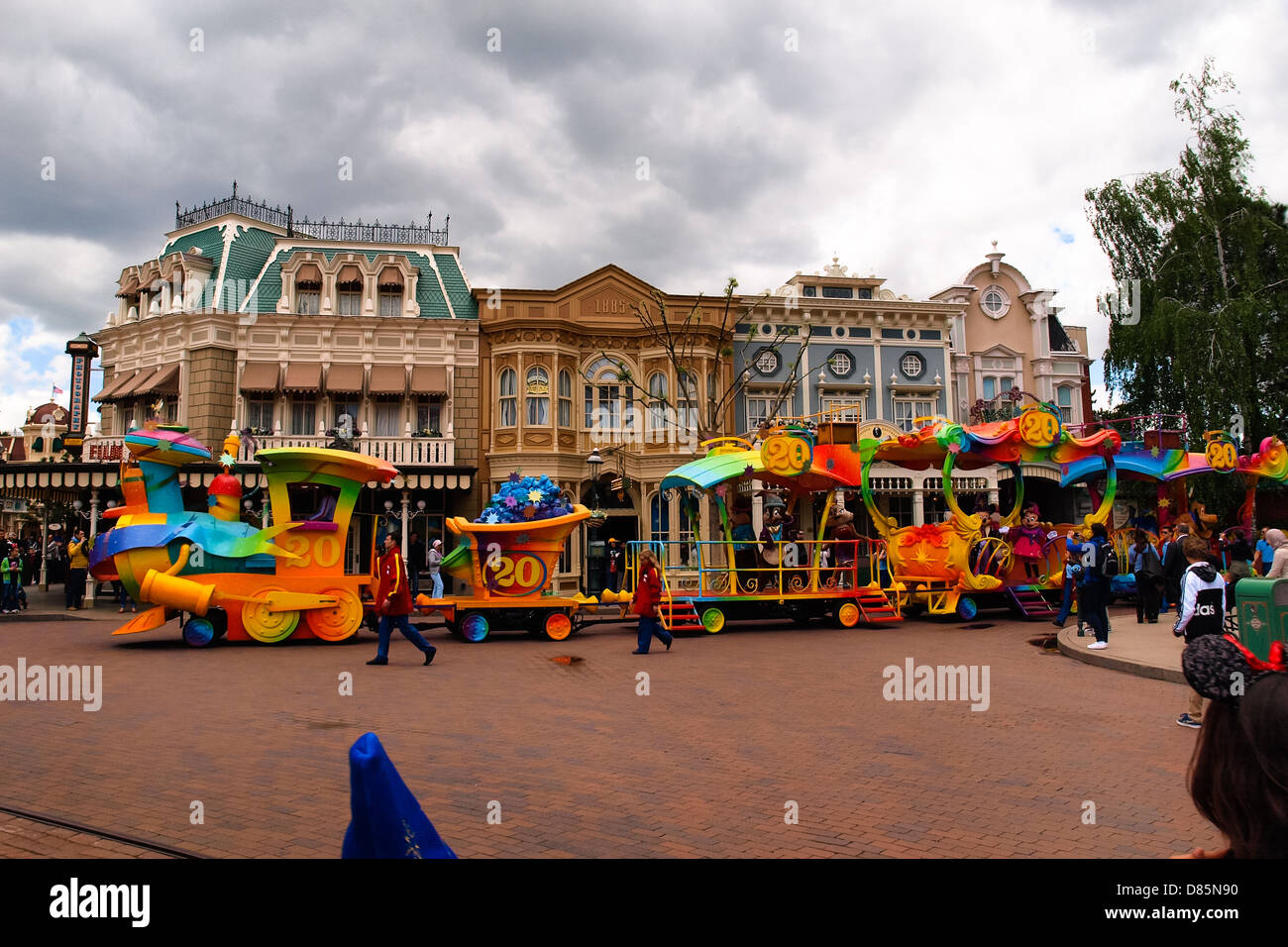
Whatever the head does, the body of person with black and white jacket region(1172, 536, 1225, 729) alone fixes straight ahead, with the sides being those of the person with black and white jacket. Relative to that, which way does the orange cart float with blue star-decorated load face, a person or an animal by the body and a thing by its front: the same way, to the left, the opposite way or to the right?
to the left

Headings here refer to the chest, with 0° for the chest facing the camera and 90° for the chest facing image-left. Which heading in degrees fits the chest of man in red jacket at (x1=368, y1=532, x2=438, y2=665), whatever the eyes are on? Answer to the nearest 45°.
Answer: approximately 90°

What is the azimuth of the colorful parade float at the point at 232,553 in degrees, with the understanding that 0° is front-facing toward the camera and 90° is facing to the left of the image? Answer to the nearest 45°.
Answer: approximately 90°

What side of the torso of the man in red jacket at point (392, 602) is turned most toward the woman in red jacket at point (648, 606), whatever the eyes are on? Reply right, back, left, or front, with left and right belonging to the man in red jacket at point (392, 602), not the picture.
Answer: back

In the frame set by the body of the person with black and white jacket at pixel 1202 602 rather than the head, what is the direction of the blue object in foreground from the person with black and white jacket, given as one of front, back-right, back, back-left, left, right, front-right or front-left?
back-left

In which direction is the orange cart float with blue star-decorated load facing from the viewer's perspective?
to the viewer's left

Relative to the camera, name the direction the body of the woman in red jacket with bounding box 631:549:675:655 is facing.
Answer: to the viewer's left

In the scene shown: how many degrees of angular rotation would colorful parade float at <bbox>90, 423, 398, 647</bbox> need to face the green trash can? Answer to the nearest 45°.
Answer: approximately 135° to its left
